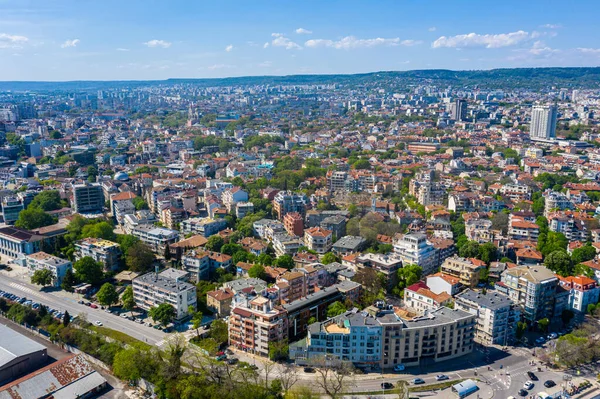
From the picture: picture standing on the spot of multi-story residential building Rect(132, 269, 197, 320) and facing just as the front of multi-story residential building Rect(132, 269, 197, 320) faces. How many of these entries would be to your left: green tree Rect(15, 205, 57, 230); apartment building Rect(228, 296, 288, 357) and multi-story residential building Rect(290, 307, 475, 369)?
2

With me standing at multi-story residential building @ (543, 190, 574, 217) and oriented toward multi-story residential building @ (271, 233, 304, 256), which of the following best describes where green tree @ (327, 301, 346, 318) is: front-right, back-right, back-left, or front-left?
front-left

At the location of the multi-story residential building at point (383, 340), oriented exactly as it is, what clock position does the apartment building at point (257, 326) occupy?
The apartment building is roughly at 3 o'clock from the multi-story residential building.

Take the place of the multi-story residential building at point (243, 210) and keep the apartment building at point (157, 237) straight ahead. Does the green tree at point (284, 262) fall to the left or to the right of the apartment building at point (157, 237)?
left

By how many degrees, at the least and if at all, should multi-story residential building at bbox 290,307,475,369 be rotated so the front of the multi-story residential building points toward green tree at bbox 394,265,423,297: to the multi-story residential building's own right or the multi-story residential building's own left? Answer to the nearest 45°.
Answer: approximately 180°

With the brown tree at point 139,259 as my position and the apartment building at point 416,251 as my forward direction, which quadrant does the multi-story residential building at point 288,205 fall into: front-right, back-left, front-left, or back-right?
front-left

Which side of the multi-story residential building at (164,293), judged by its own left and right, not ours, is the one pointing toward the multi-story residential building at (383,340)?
left

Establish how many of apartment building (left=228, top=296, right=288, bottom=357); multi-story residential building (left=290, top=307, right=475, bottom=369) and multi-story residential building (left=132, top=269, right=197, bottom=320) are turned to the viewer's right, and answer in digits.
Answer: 0

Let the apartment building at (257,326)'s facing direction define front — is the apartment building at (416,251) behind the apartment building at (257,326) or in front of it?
behind

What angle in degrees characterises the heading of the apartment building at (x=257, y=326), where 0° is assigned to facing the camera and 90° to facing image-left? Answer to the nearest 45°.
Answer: approximately 45°

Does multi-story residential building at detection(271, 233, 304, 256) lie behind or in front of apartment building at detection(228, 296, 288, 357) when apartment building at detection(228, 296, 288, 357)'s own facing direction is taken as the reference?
behind

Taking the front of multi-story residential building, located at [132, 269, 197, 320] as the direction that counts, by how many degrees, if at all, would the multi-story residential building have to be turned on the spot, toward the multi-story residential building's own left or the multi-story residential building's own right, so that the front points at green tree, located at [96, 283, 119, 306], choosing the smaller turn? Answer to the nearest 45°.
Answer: approximately 90° to the multi-story residential building's own right

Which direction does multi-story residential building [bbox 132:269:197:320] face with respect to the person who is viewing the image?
facing the viewer and to the left of the viewer

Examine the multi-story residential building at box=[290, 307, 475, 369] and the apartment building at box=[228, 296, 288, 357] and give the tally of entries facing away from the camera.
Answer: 0

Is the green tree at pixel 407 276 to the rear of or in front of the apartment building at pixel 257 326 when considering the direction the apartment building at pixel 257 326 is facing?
to the rear

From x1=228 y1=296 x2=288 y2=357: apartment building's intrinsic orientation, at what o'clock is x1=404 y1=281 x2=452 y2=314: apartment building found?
x1=404 y1=281 x2=452 y2=314: apartment building is roughly at 7 o'clock from x1=228 y1=296 x2=288 y2=357: apartment building.

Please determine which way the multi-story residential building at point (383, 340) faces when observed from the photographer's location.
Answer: facing the viewer

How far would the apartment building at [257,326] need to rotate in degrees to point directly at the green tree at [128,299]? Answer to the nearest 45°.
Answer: approximately 90° to its right
